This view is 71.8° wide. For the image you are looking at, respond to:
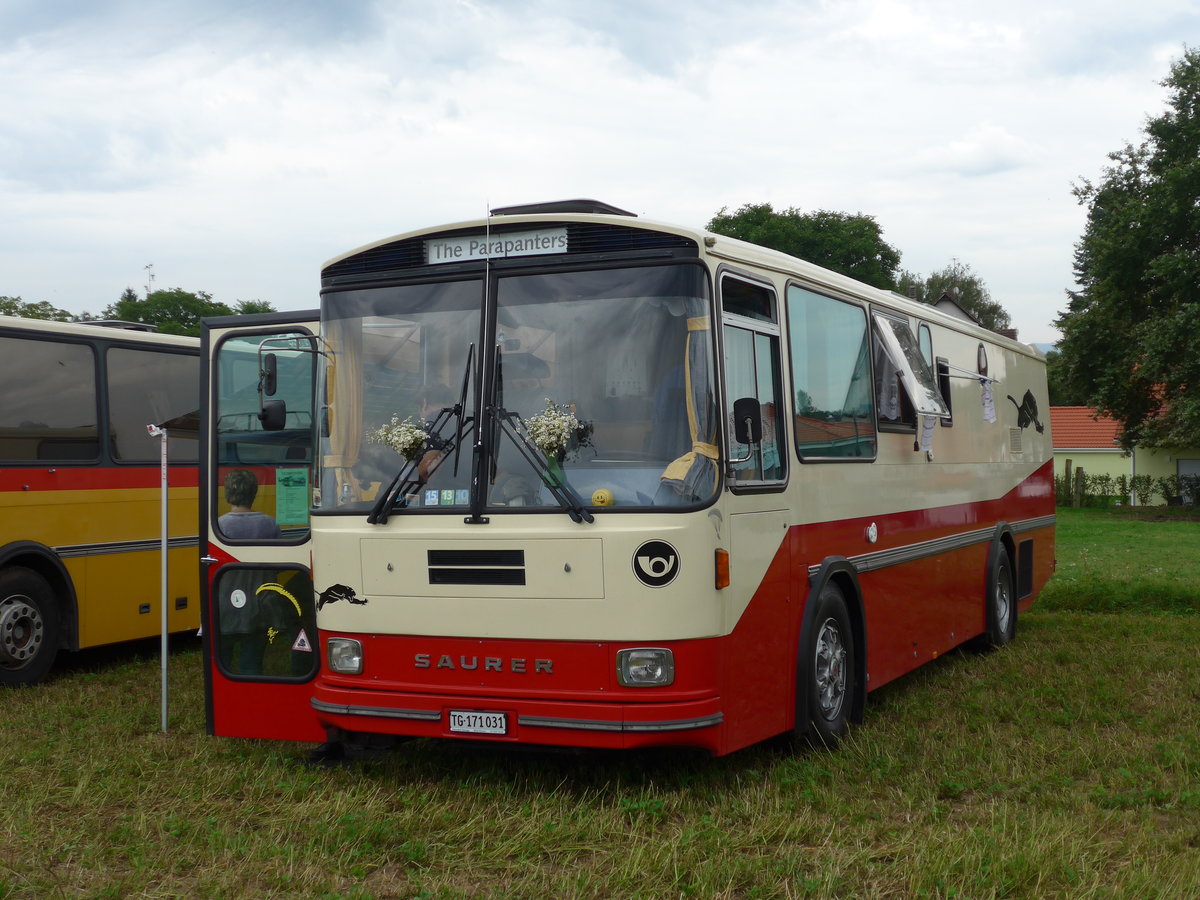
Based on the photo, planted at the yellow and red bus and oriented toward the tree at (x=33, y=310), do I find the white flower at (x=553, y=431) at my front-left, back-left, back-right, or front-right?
back-right

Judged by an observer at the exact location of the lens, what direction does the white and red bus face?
facing the viewer and to the left of the viewer

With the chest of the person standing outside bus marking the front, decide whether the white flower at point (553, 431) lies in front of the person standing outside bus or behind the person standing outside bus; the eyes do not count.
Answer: behind

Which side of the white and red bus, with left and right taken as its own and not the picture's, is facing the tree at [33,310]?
right

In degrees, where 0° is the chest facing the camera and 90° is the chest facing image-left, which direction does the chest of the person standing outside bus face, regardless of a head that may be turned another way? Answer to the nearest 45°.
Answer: approximately 180°

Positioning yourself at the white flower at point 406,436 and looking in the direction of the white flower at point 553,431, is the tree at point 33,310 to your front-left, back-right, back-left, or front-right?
back-left

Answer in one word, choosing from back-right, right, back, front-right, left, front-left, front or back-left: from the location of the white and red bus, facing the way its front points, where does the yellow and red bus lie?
right
